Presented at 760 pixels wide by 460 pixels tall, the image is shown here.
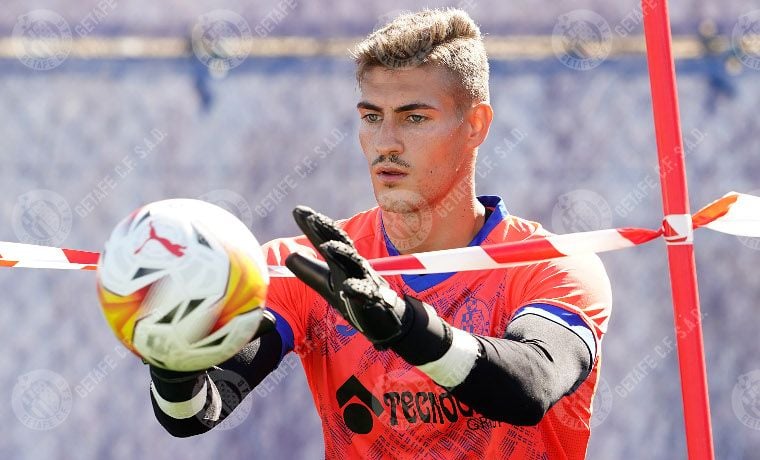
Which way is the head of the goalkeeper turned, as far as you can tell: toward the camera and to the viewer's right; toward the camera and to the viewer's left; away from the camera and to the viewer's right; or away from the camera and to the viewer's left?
toward the camera and to the viewer's left

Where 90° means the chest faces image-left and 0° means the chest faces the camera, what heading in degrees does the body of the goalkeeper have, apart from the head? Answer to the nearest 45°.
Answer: approximately 45°
